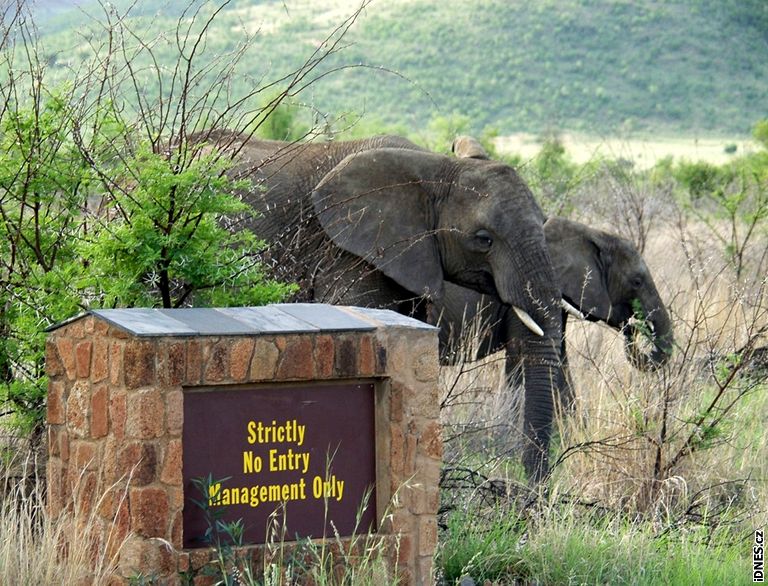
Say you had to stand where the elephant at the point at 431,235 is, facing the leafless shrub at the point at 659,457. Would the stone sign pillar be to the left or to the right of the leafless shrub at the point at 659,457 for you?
right

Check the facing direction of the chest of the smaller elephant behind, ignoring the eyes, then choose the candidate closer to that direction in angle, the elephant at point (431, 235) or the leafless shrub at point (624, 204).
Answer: the leafless shrub

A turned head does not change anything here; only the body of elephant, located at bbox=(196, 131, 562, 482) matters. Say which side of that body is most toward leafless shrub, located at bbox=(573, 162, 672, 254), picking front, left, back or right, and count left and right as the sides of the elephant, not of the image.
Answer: left

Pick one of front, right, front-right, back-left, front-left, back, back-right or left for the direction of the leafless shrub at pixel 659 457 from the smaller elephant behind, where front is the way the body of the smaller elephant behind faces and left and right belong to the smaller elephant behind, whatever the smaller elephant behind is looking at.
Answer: right

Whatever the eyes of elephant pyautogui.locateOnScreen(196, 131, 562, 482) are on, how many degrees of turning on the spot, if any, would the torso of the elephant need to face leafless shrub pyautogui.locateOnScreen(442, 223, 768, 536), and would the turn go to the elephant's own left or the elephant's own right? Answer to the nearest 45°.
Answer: approximately 45° to the elephant's own right

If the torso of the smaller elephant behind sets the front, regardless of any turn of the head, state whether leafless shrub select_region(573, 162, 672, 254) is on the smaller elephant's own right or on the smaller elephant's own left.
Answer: on the smaller elephant's own left

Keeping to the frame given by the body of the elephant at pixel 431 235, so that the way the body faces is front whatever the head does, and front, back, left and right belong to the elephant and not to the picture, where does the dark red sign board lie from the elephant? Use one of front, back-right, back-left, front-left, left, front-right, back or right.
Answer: right

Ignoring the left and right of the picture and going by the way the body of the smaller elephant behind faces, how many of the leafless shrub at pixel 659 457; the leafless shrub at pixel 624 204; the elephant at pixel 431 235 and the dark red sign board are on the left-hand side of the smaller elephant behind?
1

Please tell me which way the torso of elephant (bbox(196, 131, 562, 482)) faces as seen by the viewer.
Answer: to the viewer's right

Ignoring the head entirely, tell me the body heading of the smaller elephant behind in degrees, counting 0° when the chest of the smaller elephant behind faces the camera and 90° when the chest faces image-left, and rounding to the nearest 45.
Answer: approximately 270°

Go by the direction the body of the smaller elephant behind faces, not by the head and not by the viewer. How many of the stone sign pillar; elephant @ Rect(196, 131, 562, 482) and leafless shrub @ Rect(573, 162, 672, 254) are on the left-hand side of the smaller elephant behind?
1

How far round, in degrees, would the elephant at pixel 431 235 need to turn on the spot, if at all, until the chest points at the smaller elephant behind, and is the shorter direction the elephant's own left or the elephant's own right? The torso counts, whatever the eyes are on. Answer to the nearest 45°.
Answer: approximately 45° to the elephant's own left

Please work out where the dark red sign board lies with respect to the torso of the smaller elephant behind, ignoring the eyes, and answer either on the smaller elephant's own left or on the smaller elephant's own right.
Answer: on the smaller elephant's own right

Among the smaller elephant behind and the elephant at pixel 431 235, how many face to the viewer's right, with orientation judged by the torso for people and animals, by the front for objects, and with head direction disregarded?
2

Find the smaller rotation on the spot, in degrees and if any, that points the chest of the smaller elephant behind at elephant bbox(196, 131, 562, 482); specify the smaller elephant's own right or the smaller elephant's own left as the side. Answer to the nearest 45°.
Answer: approximately 135° to the smaller elephant's own right

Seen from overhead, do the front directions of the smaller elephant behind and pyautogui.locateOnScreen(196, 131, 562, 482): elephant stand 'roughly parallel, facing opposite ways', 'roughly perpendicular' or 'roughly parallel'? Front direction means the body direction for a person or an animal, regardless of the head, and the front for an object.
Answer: roughly parallel

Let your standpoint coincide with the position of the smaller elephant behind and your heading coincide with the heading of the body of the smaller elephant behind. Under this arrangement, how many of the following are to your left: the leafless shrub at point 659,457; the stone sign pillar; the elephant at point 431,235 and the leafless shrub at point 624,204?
1

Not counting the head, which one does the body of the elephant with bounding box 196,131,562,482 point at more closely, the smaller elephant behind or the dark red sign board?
the smaller elephant behind
